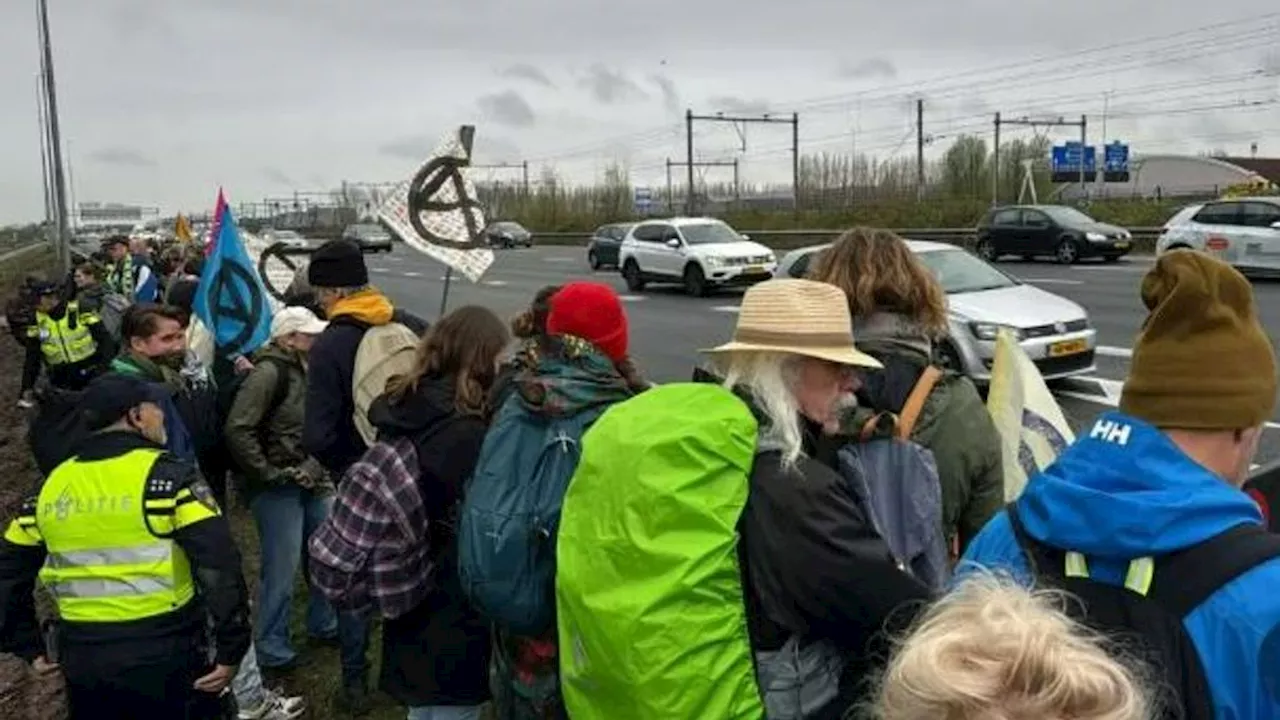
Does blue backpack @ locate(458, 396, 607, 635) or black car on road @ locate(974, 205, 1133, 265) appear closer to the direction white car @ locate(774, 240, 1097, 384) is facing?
the blue backpack

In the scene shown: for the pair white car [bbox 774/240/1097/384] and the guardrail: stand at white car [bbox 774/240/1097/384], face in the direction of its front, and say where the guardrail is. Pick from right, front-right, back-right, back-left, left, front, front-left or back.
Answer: back-left

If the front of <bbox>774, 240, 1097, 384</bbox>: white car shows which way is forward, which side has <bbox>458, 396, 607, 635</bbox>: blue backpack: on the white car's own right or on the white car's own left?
on the white car's own right

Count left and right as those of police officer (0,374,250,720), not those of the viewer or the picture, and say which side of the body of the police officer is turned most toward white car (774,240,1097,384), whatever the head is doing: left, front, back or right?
front

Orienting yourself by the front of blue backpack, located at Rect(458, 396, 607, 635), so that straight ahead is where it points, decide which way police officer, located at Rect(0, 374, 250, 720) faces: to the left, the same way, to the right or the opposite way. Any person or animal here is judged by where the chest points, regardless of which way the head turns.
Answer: the opposite way

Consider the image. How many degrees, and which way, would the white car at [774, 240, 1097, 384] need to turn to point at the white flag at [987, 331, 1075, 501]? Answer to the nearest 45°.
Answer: approximately 45° to its right

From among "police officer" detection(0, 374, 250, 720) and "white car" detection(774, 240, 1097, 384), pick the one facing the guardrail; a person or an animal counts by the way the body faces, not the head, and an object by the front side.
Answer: the police officer

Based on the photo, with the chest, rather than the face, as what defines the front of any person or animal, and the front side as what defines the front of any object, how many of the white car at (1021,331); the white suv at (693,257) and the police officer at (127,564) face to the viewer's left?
0

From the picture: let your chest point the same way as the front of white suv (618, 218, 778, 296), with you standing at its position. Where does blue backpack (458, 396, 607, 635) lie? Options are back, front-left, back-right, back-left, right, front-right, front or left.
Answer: front-right

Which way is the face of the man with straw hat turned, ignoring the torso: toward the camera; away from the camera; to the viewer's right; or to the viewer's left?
to the viewer's right

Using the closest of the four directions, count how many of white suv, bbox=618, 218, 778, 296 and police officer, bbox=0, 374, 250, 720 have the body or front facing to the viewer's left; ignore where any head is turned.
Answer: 0

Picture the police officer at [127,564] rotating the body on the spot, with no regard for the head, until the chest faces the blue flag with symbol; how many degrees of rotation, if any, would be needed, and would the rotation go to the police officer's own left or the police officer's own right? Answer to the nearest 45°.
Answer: approximately 45° to the police officer's own left

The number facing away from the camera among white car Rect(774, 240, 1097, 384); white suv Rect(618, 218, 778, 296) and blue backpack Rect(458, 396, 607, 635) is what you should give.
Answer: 0

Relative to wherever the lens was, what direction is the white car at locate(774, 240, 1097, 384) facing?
facing the viewer and to the right of the viewer

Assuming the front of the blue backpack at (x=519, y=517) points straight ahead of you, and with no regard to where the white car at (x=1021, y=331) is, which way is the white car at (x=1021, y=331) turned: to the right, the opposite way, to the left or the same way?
to the left

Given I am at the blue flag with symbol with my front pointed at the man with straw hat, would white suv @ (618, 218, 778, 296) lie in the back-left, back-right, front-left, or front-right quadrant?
back-left
